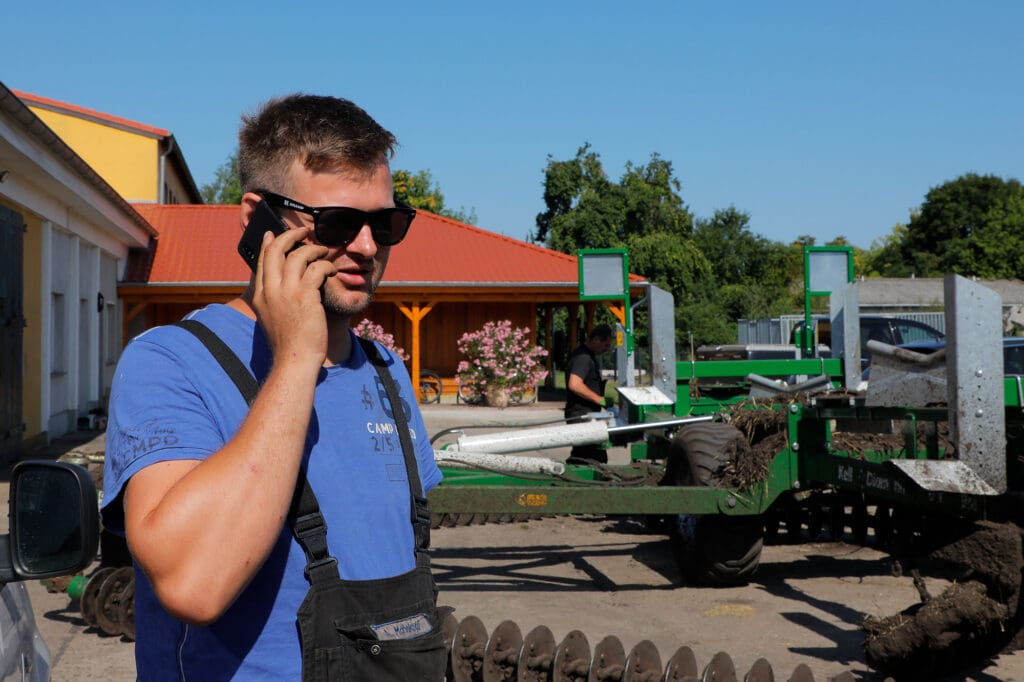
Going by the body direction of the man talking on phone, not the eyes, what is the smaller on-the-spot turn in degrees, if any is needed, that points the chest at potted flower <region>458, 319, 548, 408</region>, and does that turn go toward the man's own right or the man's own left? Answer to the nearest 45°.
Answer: approximately 135° to the man's own left

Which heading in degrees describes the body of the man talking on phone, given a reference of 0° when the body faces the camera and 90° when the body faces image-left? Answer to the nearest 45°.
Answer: approximately 315°

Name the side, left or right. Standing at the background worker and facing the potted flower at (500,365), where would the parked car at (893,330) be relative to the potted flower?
right

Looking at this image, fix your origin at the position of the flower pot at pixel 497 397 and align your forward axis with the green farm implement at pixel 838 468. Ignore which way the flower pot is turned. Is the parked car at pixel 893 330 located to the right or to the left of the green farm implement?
left

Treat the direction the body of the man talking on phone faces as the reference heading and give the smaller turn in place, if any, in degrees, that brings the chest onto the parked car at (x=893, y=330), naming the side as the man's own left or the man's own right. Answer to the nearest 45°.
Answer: approximately 90° to the man's own left
